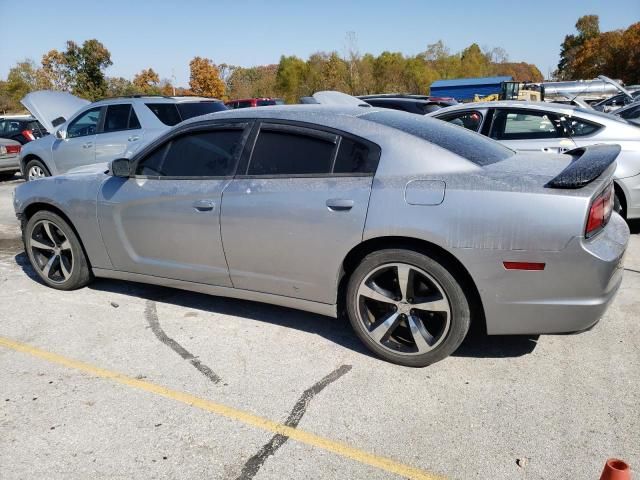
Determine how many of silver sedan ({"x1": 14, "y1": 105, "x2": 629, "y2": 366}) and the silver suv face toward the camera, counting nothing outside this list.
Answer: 0

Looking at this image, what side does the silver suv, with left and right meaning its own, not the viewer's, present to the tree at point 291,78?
right

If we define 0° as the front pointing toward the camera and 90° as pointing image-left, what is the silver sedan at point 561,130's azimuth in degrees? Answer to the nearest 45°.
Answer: approximately 90°

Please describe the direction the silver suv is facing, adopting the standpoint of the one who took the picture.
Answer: facing away from the viewer and to the left of the viewer

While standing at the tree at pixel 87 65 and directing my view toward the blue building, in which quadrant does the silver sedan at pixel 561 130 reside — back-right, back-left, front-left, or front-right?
front-right

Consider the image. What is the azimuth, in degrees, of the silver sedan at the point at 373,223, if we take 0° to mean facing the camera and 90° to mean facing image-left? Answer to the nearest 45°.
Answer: approximately 135°

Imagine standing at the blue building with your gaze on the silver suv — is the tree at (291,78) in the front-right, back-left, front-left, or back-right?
back-right

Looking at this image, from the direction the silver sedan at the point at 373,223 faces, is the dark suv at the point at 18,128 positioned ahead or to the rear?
ahead

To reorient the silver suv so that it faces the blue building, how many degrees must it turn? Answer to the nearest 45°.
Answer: approximately 90° to its right

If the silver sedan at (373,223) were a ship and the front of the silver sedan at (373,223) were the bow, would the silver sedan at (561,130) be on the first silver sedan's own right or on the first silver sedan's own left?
on the first silver sedan's own right

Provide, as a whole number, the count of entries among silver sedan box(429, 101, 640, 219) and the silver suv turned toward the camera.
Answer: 0
